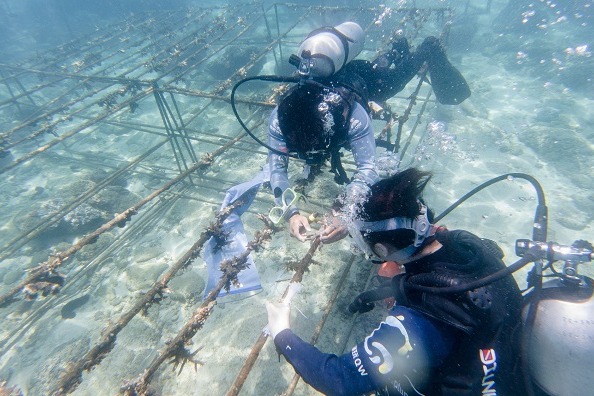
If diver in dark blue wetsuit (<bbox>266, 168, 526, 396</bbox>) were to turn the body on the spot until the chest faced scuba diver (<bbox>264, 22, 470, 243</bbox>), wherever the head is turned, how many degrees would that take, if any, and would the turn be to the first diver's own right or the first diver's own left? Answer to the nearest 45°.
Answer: approximately 45° to the first diver's own right

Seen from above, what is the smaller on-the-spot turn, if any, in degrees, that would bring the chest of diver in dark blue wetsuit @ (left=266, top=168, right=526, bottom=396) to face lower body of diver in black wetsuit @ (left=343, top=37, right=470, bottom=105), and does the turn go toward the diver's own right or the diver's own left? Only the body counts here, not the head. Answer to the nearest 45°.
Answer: approximately 90° to the diver's own right

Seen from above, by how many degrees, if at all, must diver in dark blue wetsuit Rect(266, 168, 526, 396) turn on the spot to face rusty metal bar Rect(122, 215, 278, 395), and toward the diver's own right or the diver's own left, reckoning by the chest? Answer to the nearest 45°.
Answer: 0° — they already face it

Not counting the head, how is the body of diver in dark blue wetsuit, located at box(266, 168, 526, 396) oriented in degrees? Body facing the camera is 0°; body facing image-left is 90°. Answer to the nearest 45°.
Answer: approximately 90°
